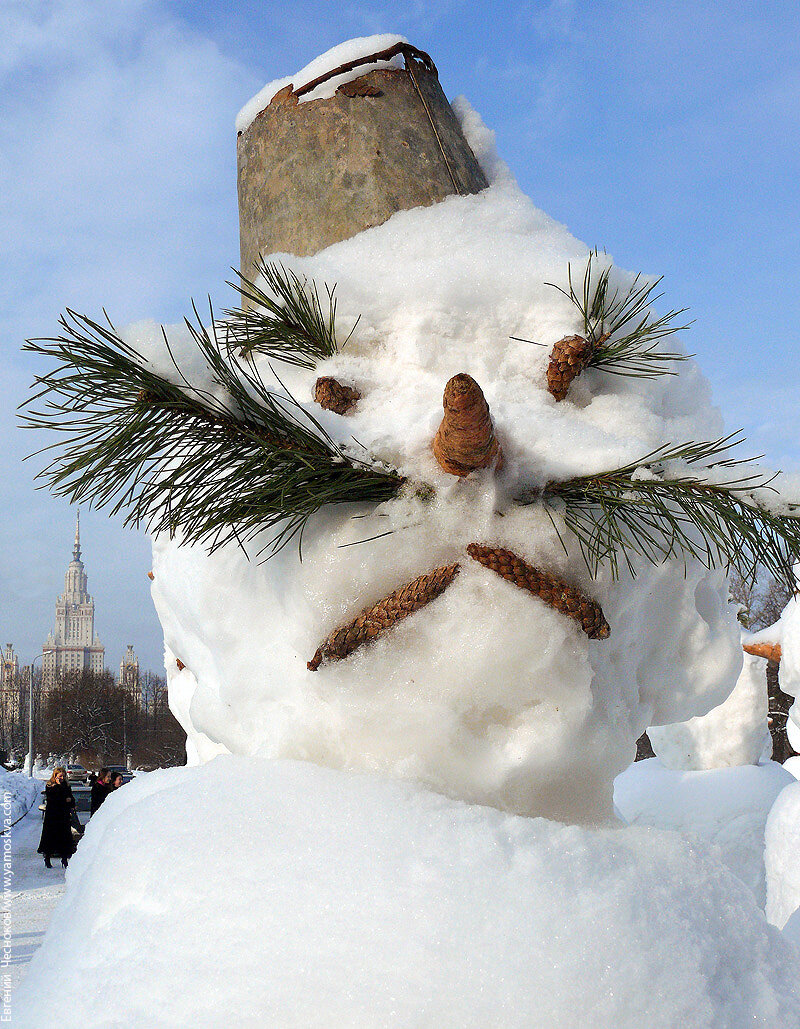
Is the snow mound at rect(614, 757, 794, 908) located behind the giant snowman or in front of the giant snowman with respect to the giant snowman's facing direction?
behind

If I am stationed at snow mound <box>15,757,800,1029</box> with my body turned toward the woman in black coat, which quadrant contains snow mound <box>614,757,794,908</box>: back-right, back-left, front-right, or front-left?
front-right

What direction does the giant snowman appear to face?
toward the camera

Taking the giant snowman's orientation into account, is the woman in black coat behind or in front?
behind

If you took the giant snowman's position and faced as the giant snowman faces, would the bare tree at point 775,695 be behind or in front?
behind
